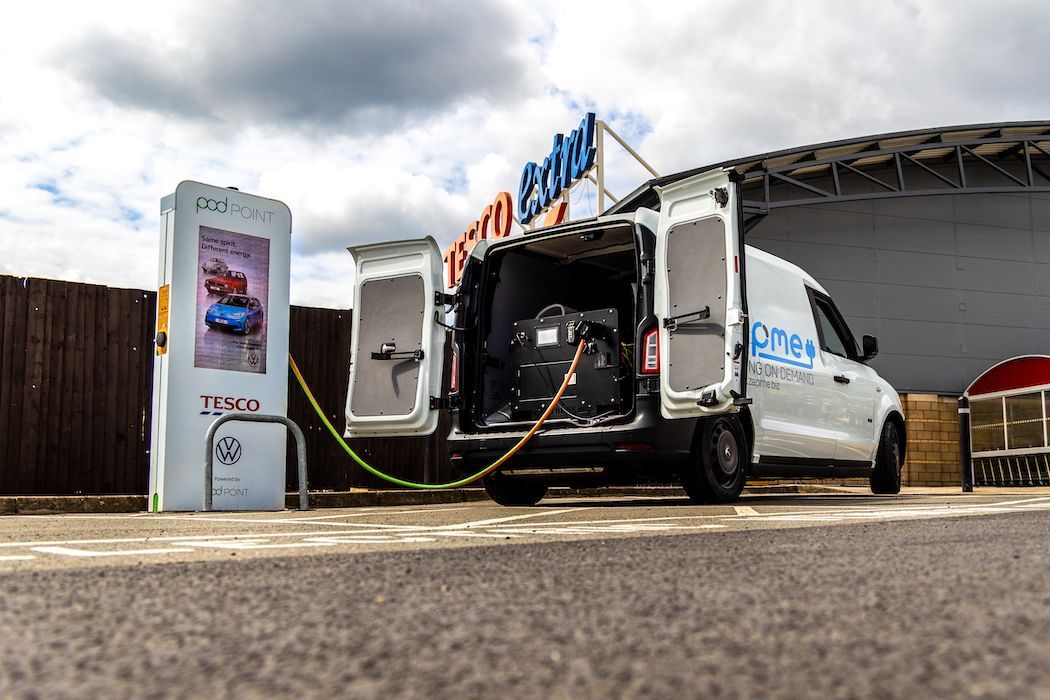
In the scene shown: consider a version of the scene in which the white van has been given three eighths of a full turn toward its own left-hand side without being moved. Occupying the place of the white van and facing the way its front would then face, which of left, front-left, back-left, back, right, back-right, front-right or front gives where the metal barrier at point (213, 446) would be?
front

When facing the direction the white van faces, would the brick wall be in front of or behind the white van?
in front

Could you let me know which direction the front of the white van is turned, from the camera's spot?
facing away from the viewer and to the right of the viewer

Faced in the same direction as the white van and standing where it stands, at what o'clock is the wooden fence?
The wooden fence is roughly at 8 o'clock from the white van.

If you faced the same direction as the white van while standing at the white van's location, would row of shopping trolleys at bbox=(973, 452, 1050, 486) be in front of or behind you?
in front

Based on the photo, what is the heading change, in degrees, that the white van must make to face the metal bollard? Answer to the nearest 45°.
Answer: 0° — it already faces it
